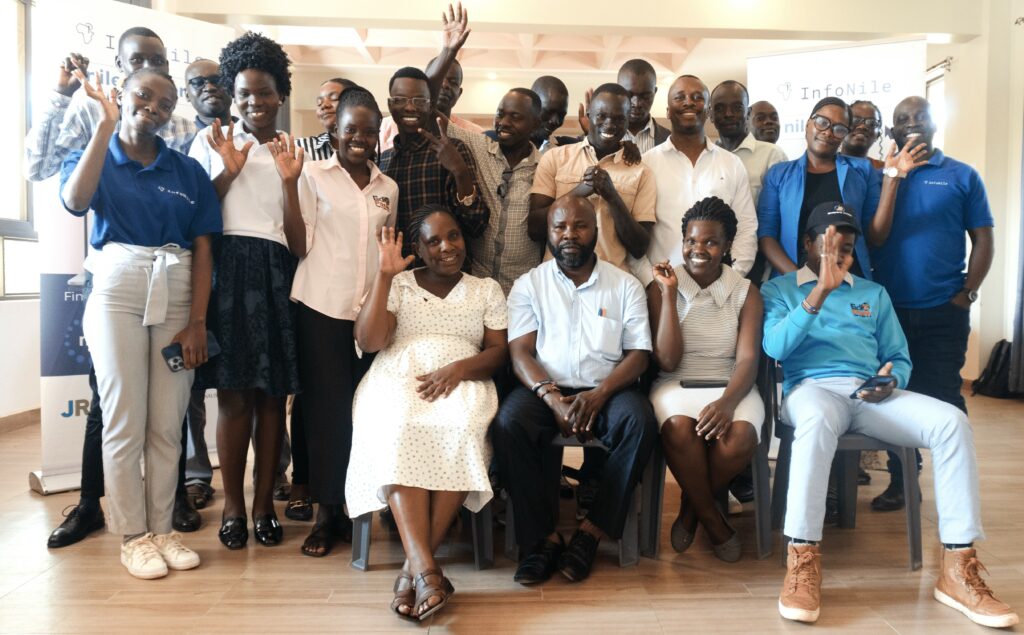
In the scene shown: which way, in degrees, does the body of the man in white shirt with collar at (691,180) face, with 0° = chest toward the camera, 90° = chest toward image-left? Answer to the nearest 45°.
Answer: approximately 0°

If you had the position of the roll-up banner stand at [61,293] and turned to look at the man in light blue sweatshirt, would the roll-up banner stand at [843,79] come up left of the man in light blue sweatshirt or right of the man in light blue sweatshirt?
left

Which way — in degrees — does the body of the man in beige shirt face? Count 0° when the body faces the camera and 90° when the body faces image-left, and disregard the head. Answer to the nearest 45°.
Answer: approximately 0°

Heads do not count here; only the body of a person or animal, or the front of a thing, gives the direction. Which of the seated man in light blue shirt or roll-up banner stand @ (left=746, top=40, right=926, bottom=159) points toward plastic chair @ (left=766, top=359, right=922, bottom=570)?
the roll-up banner stand

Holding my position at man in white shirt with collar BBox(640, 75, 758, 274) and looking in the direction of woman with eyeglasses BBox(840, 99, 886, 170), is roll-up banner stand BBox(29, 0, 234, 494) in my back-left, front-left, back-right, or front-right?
back-left
